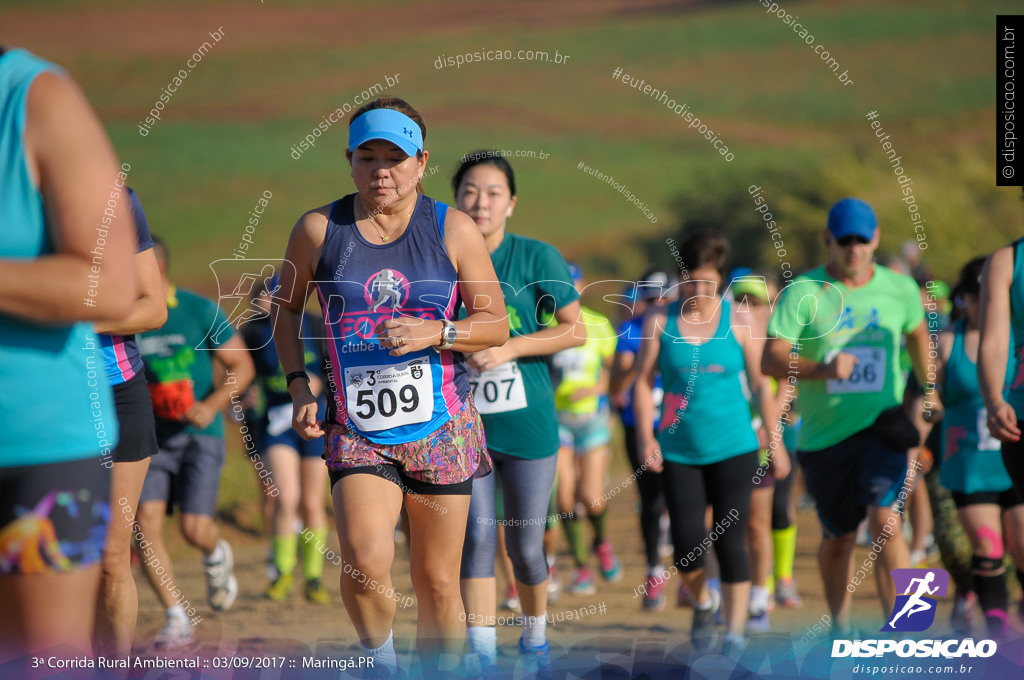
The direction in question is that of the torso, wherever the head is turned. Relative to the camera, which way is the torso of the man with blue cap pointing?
toward the camera

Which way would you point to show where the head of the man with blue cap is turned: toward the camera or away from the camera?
toward the camera

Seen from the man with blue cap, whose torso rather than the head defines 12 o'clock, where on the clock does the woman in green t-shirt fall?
The woman in green t-shirt is roughly at 2 o'clock from the man with blue cap.

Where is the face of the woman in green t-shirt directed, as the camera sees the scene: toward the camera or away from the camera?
toward the camera
